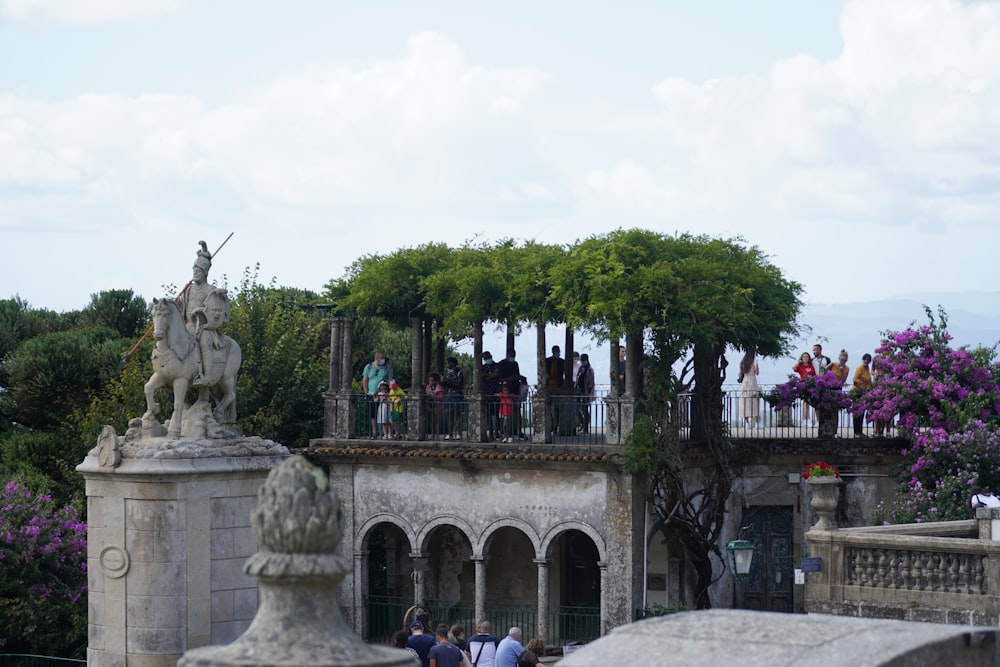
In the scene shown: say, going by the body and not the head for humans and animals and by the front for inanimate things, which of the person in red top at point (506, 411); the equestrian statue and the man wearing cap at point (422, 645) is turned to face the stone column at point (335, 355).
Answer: the man wearing cap

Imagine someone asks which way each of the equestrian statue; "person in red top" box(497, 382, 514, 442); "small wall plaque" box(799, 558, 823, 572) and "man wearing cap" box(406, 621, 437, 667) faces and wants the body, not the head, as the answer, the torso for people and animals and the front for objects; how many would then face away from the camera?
1

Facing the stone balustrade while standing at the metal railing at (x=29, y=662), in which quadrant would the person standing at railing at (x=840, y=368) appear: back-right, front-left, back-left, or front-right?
front-left

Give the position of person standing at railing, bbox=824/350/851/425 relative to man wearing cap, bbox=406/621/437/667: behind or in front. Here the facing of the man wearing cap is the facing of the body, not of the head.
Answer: in front

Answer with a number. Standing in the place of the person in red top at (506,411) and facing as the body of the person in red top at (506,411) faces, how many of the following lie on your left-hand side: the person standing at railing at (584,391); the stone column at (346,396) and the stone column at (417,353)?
1

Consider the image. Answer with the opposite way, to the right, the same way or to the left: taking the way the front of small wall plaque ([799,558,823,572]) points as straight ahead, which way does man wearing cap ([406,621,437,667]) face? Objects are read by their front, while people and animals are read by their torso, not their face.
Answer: the opposite way

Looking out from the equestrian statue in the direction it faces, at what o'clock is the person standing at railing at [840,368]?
The person standing at railing is roughly at 6 o'clock from the equestrian statue.

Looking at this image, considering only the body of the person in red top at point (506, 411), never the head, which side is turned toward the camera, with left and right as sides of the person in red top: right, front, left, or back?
front

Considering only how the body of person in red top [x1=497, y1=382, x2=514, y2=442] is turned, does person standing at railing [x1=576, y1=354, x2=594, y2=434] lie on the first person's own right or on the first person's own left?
on the first person's own left

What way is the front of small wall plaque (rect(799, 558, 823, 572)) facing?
toward the camera

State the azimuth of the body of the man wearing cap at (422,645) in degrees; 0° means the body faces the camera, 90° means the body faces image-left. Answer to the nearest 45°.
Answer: approximately 180°

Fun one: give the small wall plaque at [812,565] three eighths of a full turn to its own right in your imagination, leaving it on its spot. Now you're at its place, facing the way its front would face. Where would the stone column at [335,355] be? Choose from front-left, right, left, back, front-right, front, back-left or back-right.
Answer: front
